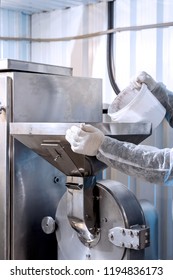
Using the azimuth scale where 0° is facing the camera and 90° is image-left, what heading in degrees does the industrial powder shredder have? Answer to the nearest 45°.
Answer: approximately 45°

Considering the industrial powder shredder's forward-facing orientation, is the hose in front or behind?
behind
